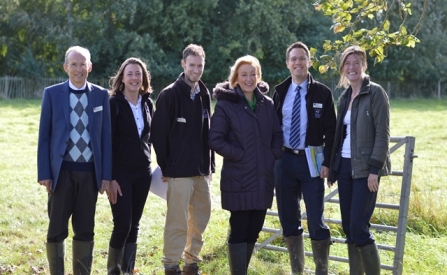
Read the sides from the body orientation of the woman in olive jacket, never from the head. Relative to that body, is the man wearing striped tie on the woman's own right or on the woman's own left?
on the woman's own right

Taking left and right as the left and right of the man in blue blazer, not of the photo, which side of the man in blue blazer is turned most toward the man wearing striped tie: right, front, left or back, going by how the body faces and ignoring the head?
left

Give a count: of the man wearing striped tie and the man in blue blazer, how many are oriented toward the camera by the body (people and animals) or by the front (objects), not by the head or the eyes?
2

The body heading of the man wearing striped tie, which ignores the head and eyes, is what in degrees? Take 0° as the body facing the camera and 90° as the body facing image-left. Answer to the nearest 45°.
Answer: approximately 0°

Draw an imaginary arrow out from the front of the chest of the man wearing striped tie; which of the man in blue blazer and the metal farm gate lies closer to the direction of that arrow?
the man in blue blazer

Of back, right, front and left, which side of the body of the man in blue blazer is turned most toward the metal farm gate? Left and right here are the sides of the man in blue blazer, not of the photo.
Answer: left

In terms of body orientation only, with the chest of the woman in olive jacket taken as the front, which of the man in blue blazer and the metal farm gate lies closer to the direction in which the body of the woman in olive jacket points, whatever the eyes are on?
the man in blue blazer

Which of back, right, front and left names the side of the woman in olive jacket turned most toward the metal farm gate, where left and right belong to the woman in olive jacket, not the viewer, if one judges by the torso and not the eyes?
back
